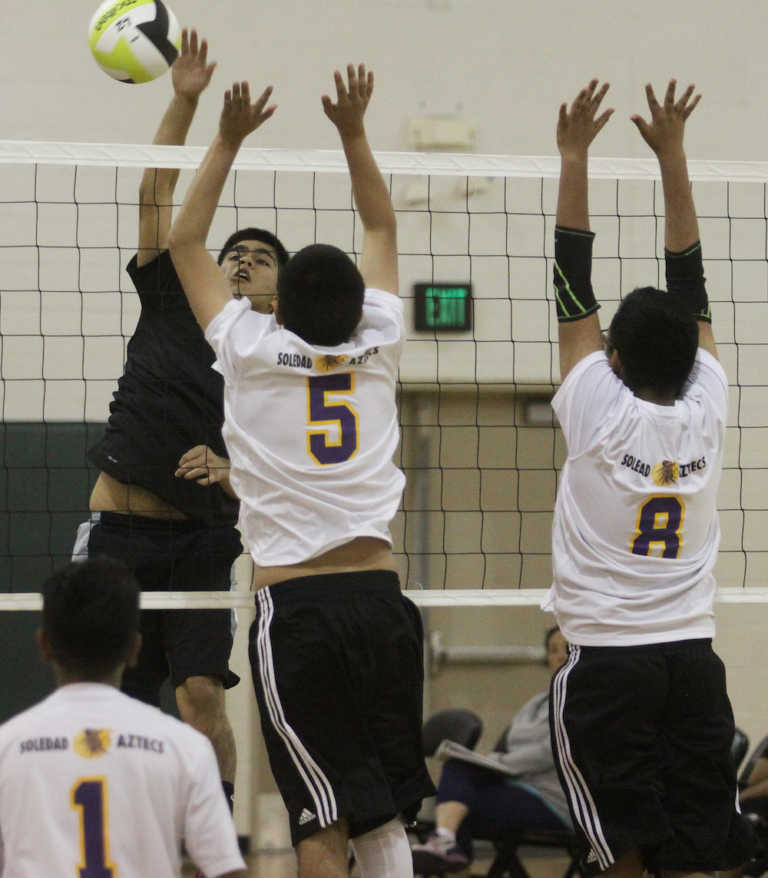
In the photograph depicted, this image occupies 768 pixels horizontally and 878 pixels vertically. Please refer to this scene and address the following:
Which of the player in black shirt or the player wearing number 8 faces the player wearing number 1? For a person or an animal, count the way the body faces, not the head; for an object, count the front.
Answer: the player in black shirt

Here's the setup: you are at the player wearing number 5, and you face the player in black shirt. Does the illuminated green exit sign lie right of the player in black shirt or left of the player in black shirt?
right

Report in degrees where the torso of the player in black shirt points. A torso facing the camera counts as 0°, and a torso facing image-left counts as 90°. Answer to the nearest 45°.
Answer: approximately 0°

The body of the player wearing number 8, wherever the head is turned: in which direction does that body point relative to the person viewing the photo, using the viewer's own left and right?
facing away from the viewer and to the left of the viewer

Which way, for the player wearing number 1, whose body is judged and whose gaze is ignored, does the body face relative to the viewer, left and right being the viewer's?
facing away from the viewer

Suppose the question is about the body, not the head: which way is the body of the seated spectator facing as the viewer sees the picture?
to the viewer's left

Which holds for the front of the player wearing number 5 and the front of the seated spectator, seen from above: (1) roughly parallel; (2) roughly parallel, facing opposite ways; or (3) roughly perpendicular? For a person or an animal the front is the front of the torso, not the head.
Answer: roughly perpendicular

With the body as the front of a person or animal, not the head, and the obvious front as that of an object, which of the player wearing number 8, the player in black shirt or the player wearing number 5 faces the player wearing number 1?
the player in black shirt

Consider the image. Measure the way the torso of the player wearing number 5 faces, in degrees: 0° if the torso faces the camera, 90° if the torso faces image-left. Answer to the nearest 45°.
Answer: approximately 180°

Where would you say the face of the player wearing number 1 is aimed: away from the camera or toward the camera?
away from the camera

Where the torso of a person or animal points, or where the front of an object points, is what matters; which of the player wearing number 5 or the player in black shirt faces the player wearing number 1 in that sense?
the player in black shirt
